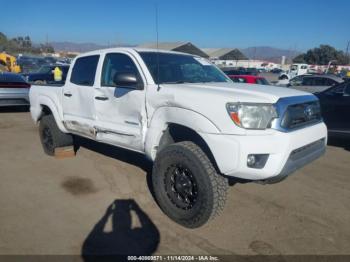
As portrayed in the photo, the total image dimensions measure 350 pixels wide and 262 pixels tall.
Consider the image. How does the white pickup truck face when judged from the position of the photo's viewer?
facing the viewer and to the right of the viewer

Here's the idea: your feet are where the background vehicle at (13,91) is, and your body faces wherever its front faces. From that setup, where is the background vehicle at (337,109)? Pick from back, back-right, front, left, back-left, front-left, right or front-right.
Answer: back-right

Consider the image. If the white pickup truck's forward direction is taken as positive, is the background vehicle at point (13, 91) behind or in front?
behind

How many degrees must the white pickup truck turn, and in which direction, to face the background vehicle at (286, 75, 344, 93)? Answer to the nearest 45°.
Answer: approximately 90° to its left

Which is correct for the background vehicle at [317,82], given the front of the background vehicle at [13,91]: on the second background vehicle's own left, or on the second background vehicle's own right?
on the second background vehicle's own right

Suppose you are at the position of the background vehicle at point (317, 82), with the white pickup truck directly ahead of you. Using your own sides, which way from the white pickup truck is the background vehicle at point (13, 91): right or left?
right

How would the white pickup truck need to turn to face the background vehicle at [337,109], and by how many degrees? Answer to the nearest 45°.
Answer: approximately 90° to its left

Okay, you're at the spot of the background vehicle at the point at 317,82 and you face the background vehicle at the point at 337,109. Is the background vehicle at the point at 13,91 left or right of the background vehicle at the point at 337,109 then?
right

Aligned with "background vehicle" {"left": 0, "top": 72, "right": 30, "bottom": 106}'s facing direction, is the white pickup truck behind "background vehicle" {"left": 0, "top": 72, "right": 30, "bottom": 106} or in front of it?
behind
